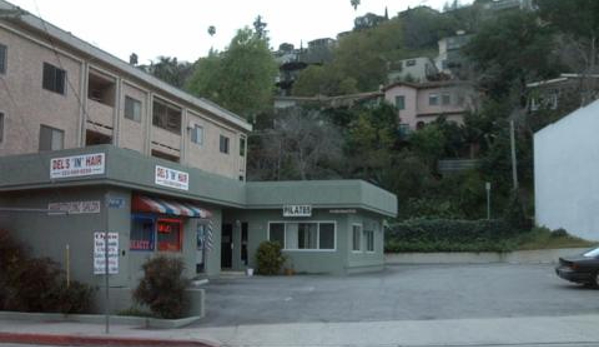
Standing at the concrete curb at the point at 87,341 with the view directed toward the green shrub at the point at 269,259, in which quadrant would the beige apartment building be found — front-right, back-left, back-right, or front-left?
front-left

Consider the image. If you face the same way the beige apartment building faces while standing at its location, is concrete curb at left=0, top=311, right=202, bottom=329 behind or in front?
in front

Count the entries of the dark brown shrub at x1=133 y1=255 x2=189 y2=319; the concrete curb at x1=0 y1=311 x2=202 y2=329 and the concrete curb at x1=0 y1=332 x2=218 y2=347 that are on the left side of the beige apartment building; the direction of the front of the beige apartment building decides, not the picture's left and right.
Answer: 0

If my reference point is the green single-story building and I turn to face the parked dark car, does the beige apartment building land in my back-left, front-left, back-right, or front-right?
back-left

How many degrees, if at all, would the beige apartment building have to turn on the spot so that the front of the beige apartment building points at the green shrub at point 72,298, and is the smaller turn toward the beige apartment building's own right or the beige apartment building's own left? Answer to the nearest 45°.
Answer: approximately 45° to the beige apartment building's own right

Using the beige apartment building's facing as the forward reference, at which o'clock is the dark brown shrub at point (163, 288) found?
The dark brown shrub is roughly at 1 o'clock from the beige apartment building.

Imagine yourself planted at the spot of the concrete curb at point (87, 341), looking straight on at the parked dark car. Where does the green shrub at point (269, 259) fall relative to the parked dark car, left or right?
left

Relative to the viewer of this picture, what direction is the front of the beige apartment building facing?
facing the viewer and to the right of the viewer

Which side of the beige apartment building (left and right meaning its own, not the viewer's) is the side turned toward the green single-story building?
front

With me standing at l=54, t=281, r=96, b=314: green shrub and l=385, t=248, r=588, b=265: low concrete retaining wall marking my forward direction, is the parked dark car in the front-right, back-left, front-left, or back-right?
front-right

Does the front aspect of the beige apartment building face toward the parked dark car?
yes

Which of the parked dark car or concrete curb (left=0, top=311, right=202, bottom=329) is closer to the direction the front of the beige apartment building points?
the parked dark car

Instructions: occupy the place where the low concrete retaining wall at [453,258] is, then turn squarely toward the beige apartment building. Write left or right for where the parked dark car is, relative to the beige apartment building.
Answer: left

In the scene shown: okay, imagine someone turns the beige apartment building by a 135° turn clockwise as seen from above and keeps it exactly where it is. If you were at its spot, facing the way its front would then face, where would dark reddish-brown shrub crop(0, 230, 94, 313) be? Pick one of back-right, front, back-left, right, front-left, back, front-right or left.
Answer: left
